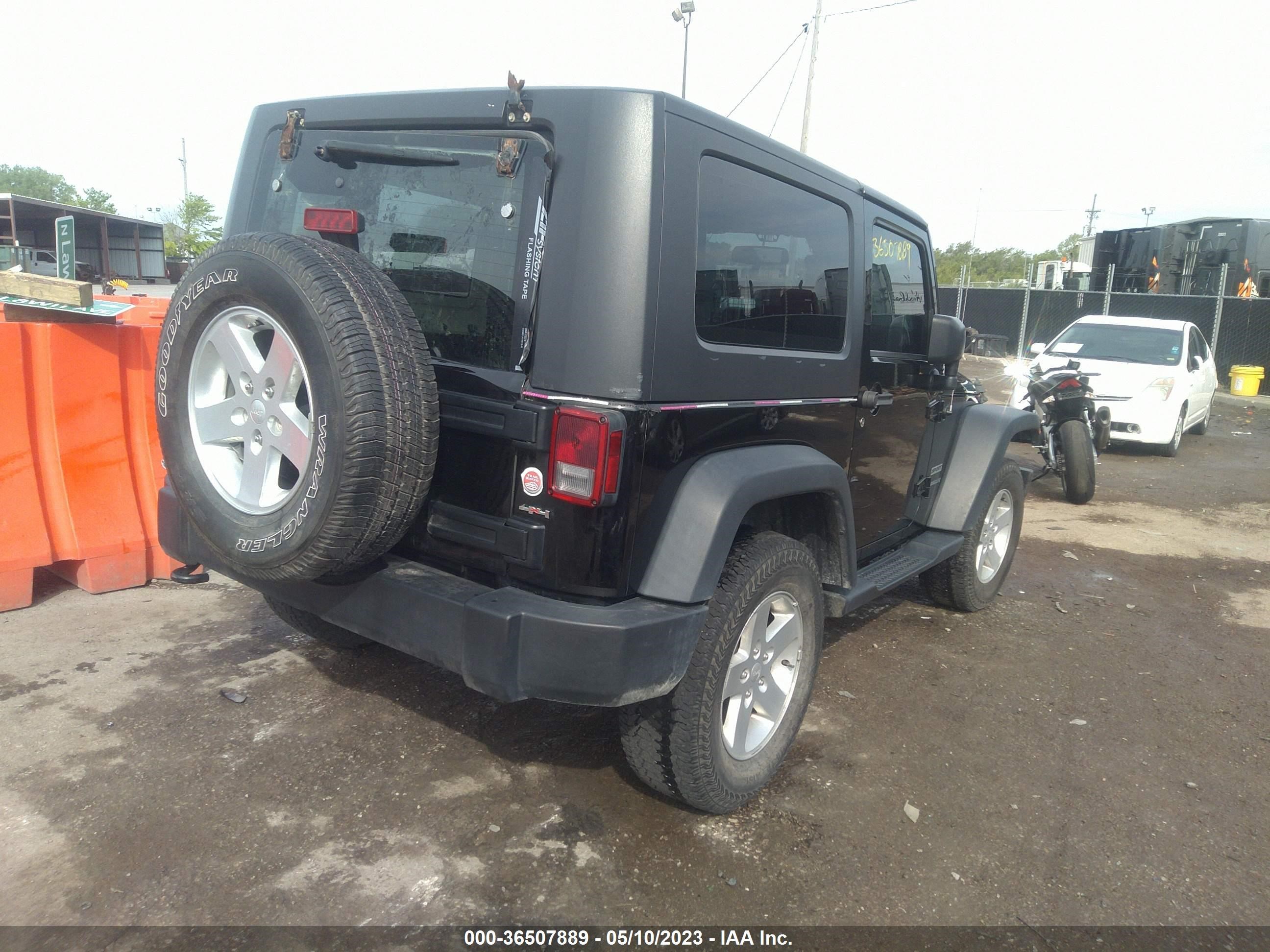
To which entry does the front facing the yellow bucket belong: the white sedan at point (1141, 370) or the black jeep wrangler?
the black jeep wrangler

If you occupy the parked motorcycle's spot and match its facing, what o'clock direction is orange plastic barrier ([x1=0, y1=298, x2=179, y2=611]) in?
The orange plastic barrier is roughly at 7 o'clock from the parked motorcycle.

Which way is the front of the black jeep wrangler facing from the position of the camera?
facing away from the viewer and to the right of the viewer

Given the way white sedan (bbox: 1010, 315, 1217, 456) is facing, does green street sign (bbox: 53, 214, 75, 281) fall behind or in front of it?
in front

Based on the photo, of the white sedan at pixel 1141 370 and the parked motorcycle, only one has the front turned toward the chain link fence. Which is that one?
the parked motorcycle

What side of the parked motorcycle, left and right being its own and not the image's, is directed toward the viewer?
back

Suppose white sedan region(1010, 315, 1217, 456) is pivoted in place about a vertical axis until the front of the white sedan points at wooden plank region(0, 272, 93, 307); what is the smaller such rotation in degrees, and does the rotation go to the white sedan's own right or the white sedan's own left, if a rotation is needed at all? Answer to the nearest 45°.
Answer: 0° — it already faces it

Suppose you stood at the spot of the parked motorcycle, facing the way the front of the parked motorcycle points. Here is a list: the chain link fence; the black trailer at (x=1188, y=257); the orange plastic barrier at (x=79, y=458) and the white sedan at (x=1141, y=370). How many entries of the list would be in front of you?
3

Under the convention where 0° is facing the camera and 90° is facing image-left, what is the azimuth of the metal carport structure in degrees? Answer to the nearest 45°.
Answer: approximately 315°

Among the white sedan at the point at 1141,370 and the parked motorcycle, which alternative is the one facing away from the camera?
the parked motorcycle

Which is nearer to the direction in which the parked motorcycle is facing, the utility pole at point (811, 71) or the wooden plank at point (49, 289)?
the utility pole

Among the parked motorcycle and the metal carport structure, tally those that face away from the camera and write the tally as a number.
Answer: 1

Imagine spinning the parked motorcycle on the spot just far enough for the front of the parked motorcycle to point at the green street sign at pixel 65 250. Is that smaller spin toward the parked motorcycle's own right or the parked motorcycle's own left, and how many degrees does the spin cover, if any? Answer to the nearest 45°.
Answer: approximately 135° to the parked motorcycle's own left

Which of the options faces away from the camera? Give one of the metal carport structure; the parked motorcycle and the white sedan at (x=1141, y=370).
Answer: the parked motorcycle

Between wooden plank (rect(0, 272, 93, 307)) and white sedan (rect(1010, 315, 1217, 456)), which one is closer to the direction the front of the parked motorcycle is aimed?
the white sedan

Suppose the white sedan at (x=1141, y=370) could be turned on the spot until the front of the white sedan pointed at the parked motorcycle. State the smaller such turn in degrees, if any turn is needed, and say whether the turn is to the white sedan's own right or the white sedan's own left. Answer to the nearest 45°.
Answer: approximately 45° to the white sedan's own left

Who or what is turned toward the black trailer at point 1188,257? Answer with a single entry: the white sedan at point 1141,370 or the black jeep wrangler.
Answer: the black jeep wrangler

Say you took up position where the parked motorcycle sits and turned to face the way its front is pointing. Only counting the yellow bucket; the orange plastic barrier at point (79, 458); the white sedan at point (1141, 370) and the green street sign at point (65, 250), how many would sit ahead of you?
2

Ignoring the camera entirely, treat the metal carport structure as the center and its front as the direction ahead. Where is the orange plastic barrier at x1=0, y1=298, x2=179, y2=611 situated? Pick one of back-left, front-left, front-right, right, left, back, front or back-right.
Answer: front-right

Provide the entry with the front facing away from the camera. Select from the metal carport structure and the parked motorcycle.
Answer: the parked motorcycle
